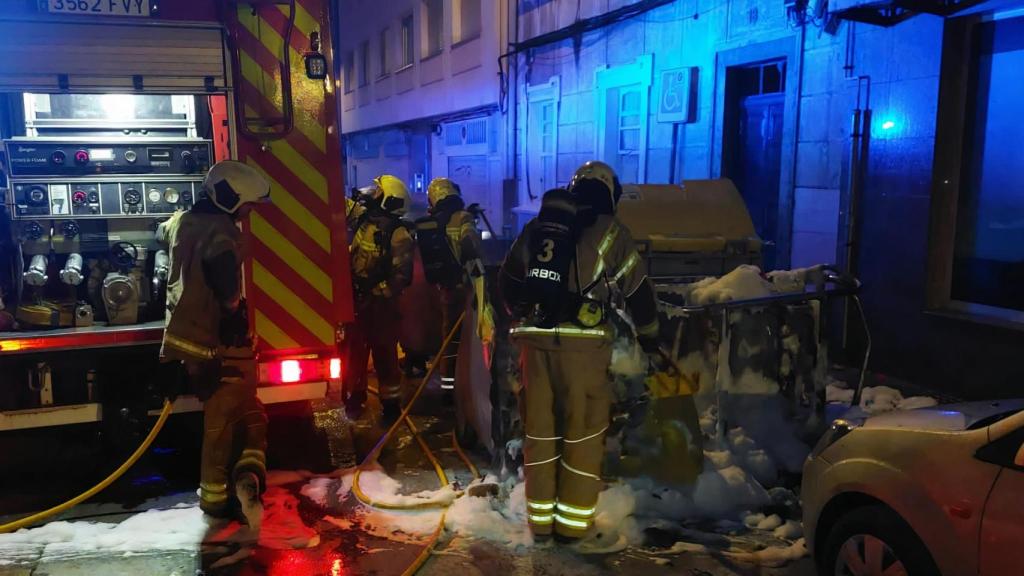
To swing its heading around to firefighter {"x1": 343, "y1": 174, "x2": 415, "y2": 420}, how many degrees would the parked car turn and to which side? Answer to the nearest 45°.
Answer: approximately 45° to its right

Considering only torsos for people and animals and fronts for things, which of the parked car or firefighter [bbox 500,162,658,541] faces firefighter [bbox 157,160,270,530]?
the parked car

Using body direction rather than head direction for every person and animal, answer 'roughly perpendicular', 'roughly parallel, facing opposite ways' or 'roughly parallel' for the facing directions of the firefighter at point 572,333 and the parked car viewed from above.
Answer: roughly perpendicular

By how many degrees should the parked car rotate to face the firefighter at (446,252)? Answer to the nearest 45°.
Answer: approximately 45° to its right

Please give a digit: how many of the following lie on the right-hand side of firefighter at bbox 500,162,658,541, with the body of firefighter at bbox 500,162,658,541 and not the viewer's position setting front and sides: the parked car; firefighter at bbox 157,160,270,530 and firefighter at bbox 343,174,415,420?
1

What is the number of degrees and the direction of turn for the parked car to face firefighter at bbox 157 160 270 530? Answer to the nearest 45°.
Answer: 0° — it already faces them

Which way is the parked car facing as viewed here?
to the viewer's left

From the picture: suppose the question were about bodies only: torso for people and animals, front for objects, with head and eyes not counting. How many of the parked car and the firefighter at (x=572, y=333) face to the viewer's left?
1

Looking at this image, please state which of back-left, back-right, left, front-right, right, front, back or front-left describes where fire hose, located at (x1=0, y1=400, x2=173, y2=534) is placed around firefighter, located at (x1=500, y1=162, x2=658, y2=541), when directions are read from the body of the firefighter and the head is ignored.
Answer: back-left

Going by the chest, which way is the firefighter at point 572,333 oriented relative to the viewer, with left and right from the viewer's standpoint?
facing away from the viewer and to the right of the viewer
